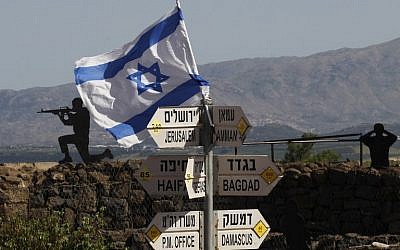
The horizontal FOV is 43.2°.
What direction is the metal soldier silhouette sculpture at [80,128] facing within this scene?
to the viewer's left

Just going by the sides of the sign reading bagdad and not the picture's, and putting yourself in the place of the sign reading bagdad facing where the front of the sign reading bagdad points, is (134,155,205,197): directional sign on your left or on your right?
on your right

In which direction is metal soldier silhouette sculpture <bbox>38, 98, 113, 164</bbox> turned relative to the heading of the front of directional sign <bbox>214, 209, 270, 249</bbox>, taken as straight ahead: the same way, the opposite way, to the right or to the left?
to the right
